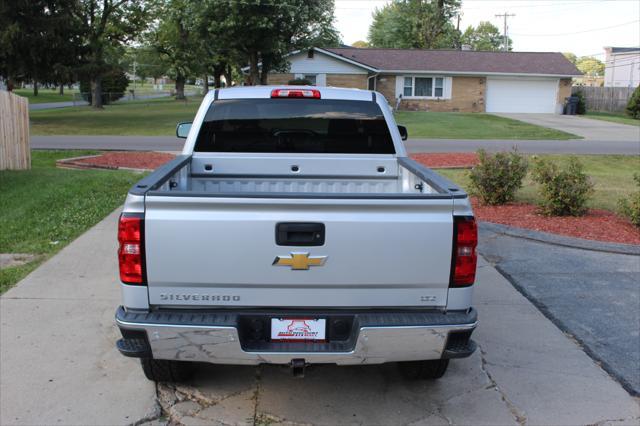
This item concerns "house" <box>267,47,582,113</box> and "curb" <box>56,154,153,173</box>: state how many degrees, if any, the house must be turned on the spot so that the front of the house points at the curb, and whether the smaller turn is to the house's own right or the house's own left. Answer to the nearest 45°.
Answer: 0° — it already faces it

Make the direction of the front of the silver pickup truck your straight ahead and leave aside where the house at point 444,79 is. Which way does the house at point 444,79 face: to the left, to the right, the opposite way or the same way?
the opposite way

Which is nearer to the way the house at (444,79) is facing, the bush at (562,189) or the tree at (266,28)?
the bush

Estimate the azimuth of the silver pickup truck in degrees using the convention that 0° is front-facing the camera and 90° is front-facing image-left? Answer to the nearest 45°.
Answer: approximately 180°

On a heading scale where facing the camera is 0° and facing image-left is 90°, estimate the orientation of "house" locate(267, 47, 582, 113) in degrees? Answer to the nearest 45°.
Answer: approximately 0°

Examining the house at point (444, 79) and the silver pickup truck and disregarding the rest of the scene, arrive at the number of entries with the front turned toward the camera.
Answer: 1

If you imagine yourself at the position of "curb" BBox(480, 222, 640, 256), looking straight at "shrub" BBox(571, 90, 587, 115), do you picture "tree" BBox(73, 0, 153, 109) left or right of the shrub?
left

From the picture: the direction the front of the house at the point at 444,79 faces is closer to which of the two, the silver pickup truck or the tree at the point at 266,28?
the silver pickup truck

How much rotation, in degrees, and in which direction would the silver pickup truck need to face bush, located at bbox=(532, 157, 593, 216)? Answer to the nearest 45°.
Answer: approximately 45° to its right
